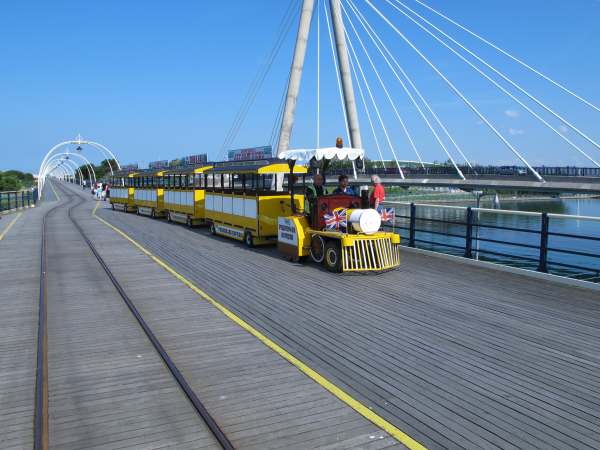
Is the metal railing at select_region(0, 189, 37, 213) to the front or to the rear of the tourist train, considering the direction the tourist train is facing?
to the rear

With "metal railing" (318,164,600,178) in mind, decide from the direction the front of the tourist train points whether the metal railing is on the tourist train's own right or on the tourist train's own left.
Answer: on the tourist train's own left

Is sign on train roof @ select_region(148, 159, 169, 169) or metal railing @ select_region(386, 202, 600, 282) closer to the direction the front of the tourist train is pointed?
the metal railing

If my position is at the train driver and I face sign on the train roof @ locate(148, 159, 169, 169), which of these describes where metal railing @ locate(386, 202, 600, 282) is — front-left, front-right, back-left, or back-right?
back-right

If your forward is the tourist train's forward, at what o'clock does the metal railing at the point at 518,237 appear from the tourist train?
The metal railing is roughly at 11 o'clock from the tourist train.

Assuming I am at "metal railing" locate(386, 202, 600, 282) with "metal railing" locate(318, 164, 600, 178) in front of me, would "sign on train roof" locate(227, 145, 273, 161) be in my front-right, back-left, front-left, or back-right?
front-left

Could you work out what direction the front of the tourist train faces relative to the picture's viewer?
facing the viewer and to the right of the viewer

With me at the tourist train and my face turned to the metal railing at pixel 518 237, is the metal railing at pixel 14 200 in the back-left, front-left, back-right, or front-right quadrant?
back-left
